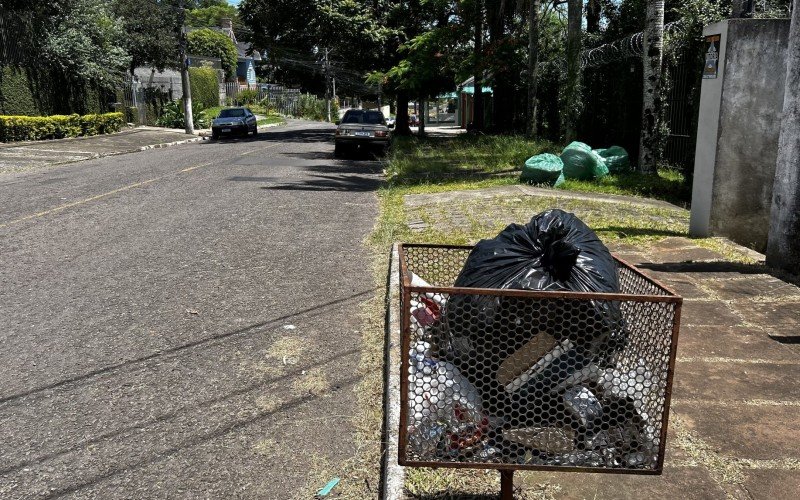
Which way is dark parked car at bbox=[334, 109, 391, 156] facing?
away from the camera

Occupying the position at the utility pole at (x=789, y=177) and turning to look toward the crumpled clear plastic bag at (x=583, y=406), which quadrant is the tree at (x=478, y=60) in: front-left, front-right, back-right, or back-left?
back-right

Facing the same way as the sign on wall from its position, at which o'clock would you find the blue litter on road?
The blue litter on road is roughly at 11 o'clock from the sign on wall.

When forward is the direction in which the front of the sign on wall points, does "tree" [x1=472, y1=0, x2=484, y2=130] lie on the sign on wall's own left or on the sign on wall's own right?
on the sign on wall's own right

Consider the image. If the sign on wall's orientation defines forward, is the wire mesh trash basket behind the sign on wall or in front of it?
in front

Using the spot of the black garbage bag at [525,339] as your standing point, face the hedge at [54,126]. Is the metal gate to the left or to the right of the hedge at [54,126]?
right

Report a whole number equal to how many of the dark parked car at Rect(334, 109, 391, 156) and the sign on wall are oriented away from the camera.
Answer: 1

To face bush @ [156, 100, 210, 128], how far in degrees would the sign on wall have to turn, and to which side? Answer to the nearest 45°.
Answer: approximately 90° to its right

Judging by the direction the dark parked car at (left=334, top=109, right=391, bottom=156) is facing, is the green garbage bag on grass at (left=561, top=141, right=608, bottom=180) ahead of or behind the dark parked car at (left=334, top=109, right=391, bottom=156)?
behind

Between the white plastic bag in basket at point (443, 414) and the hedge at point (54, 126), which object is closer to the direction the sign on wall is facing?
the white plastic bag in basket

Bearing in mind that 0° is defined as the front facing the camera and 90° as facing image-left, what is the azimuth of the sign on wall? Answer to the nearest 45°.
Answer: approximately 45°

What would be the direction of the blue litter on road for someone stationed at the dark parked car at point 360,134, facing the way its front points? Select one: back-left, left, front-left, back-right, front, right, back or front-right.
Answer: back

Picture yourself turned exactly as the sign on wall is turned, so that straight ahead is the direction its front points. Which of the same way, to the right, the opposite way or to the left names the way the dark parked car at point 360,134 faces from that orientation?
to the right

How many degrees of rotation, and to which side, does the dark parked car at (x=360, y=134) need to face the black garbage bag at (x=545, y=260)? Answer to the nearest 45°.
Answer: approximately 180°
